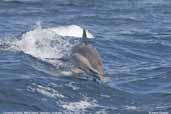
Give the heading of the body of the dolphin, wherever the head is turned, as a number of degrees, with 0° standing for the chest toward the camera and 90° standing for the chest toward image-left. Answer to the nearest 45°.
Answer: approximately 315°
